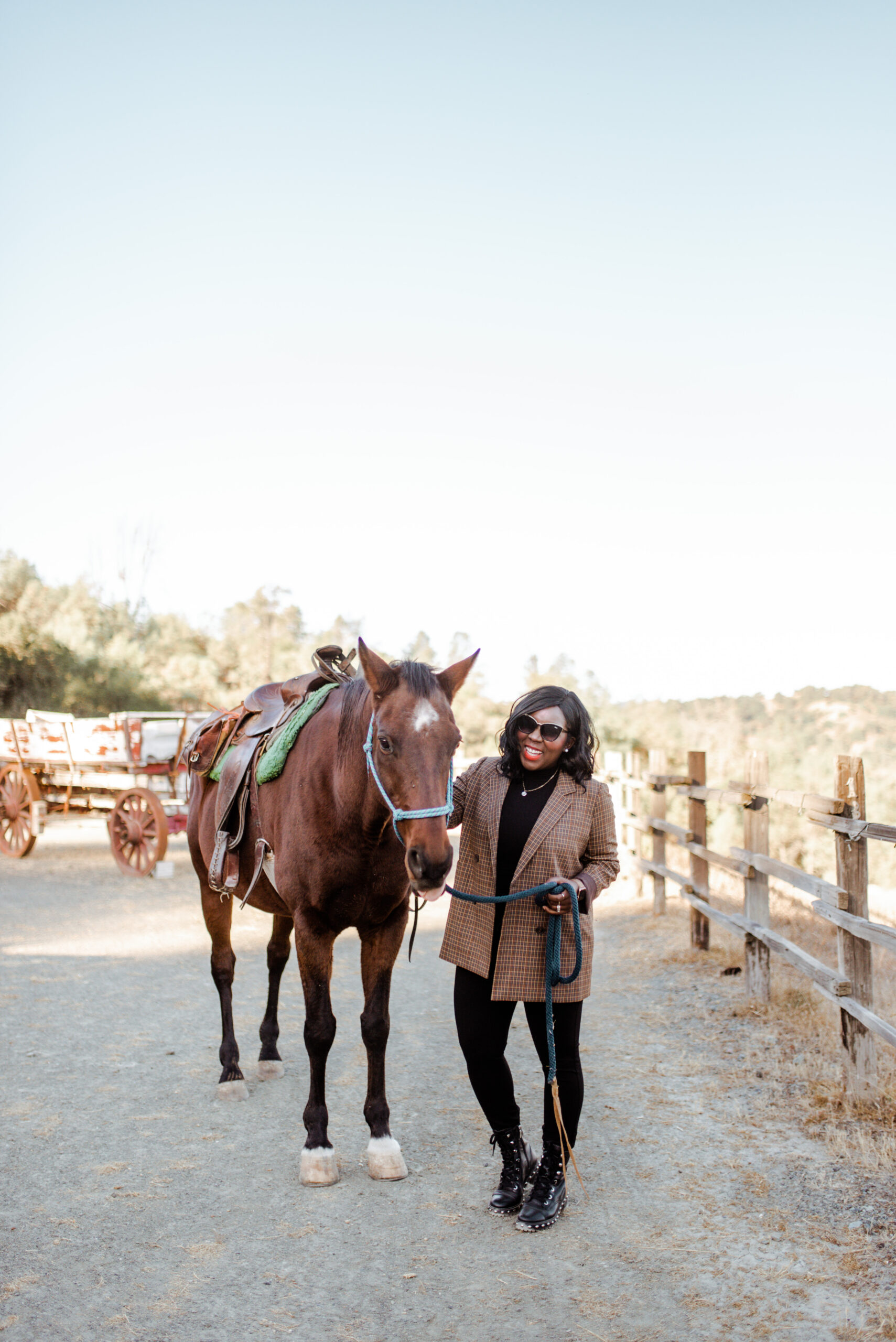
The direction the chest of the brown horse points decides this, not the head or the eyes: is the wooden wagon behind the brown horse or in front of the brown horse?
behind

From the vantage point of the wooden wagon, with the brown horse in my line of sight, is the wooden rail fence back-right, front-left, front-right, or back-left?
front-left

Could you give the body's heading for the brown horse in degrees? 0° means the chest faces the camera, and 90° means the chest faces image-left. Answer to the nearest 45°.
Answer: approximately 315°

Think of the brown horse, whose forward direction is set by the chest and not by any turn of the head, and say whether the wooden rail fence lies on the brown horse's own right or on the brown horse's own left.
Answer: on the brown horse's own left

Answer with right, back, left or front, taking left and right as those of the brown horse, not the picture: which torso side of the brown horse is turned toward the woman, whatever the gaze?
front

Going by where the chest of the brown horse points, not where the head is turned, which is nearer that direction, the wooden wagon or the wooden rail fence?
the wooden rail fence

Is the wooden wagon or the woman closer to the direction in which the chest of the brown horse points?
the woman
